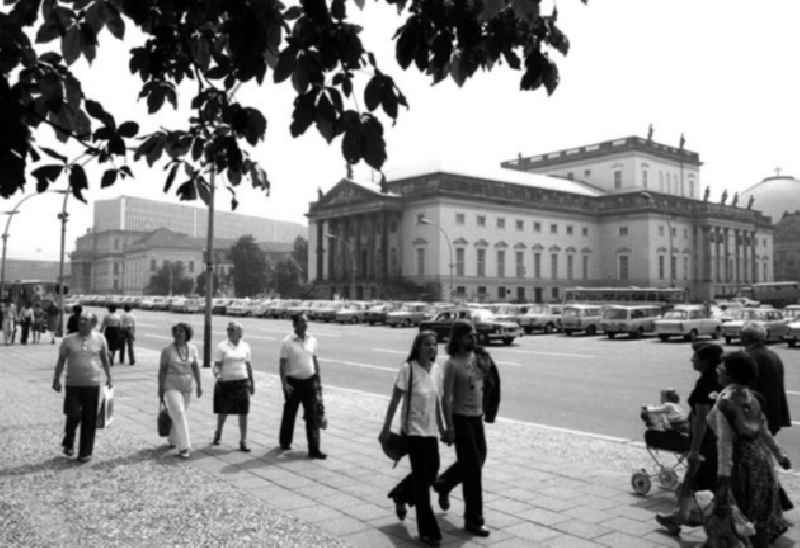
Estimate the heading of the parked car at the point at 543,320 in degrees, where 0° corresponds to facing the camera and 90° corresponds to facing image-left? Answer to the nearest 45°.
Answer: approximately 45°

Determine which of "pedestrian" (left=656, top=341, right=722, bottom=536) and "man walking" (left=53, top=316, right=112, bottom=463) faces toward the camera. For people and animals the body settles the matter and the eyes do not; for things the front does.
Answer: the man walking

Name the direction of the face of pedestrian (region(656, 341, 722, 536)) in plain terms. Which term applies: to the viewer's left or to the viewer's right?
to the viewer's left

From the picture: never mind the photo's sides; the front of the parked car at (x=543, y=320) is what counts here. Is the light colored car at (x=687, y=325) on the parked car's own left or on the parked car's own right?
on the parked car's own left

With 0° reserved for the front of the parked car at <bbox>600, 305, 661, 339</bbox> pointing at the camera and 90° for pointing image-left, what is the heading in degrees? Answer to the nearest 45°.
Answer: approximately 45°

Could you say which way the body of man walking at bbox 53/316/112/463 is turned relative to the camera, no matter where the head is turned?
toward the camera

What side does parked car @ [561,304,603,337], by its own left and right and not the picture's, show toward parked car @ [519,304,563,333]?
right

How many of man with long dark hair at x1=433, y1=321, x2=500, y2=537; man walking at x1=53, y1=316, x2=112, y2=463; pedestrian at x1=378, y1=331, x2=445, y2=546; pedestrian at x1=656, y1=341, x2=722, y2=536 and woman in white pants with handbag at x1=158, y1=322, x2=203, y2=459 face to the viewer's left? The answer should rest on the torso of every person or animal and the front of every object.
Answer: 1

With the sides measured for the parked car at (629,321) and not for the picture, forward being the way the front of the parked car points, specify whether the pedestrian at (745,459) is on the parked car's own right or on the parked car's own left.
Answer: on the parked car's own left

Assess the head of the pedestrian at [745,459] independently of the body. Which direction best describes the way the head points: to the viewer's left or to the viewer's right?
to the viewer's left

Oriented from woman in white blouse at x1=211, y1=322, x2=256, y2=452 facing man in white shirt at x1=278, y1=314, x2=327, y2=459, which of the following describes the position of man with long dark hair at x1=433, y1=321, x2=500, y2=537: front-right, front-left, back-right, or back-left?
front-right

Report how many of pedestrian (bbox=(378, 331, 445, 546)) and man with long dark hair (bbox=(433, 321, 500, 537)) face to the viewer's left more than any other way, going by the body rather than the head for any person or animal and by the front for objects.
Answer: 0

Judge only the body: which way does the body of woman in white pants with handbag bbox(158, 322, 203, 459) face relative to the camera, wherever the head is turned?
toward the camera
